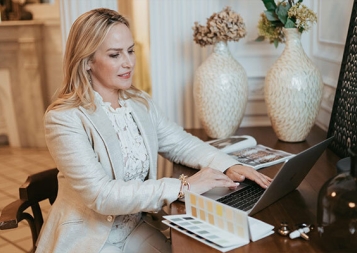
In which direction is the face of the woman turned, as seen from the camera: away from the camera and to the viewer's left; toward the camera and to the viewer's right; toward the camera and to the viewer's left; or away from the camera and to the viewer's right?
toward the camera and to the viewer's right

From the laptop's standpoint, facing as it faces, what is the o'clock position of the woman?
The woman is roughly at 11 o'clock from the laptop.

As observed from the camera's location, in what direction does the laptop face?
facing away from the viewer and to the left of the viewer

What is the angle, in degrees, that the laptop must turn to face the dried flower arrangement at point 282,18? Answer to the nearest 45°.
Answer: approximately 45° to its right

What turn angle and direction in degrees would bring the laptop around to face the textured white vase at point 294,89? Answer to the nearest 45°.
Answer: approximately 45° to its right

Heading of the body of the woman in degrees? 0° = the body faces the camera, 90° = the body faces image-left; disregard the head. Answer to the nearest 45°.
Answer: approximately 315°

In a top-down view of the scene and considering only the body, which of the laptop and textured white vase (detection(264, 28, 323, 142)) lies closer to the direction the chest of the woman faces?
the laptop

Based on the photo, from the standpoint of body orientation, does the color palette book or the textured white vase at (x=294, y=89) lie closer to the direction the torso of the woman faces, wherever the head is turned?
the color palette book

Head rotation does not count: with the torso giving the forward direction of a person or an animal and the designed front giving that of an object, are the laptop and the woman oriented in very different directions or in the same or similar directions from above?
very different directions

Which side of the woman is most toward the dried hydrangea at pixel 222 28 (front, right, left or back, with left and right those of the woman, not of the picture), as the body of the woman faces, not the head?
left

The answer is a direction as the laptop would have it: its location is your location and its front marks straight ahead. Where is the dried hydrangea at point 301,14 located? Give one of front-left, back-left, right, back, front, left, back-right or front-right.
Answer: front-right

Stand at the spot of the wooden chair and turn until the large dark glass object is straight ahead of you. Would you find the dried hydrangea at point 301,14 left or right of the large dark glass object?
left

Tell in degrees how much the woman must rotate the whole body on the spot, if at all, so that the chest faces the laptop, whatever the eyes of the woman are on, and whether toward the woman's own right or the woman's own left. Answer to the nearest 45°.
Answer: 0° — they already face it
